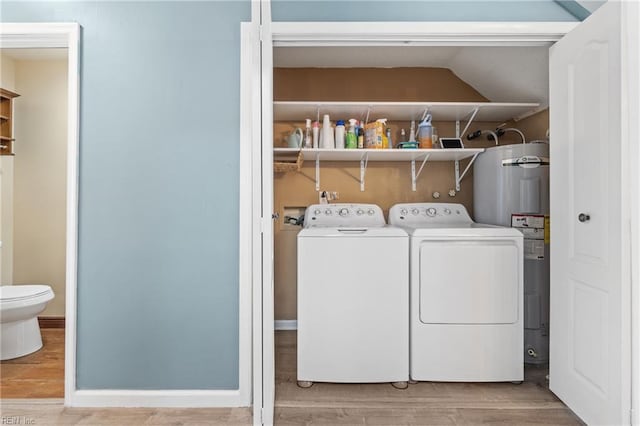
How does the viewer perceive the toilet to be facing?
facing to the right of the viewer

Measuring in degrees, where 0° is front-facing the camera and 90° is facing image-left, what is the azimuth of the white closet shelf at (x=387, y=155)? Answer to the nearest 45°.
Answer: approximately 0°

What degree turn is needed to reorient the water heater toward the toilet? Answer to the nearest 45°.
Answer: approximately 45° to its right

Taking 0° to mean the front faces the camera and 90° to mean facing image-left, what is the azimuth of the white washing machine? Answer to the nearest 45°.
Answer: approximately 0°

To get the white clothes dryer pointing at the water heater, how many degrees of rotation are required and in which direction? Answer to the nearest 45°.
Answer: approximately 135° to its left
